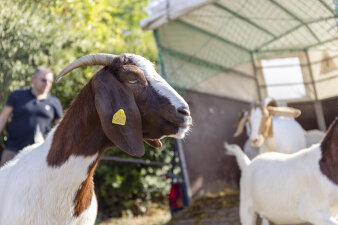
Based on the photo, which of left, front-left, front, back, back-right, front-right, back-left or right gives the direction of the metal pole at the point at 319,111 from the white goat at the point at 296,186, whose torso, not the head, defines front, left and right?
left

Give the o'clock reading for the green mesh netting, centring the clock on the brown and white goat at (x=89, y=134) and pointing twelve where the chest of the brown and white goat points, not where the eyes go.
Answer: The green mesh netting is roughly at 10 o'clock from the brown and white goat.

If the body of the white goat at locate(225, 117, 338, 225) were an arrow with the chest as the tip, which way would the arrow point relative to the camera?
to the viewer's right

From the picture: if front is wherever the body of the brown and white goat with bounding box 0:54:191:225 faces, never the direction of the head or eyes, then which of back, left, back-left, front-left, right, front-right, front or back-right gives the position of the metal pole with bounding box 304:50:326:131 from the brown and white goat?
front-left

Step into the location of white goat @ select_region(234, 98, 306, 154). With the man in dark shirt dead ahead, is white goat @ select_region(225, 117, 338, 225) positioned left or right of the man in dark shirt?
left

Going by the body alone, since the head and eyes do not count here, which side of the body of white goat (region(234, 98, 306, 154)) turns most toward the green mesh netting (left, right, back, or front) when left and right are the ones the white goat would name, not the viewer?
right

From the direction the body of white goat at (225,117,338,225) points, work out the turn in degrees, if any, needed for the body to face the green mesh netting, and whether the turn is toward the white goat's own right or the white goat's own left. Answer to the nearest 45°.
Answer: approximately 90° to the white goat's own left

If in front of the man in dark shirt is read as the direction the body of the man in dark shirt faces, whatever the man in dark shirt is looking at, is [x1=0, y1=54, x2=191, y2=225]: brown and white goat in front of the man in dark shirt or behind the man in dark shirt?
in front

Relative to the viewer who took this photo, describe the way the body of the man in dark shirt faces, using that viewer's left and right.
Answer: facing the viewer and to the right of the viewer

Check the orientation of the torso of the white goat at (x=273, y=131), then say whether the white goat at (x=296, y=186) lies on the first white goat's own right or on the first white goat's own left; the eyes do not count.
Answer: on the first white goat's own left

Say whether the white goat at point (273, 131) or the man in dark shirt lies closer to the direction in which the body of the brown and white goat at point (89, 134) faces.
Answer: the white goat

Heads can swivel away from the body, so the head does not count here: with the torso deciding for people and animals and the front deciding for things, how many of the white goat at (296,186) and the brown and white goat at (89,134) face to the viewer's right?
2

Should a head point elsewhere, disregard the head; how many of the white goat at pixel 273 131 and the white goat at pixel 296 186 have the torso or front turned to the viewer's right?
1

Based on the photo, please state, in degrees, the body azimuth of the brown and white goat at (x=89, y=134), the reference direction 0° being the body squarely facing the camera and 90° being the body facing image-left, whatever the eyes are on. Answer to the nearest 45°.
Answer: approximately 270°

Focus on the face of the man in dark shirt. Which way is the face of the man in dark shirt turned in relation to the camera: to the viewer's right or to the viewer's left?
to the viewer's right

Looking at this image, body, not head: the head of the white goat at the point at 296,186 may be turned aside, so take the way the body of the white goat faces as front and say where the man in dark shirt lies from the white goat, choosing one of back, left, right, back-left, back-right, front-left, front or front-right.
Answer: back

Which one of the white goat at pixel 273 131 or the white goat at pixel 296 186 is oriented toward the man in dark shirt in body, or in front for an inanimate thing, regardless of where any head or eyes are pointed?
the white goat at pixel 273 131

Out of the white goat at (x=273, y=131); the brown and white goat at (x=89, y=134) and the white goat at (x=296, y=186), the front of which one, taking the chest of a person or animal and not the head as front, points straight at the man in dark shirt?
the white goat at (x=273, y=131)

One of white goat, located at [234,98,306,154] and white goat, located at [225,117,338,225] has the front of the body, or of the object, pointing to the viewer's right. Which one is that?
white goat, located at [225,117,338,225]
